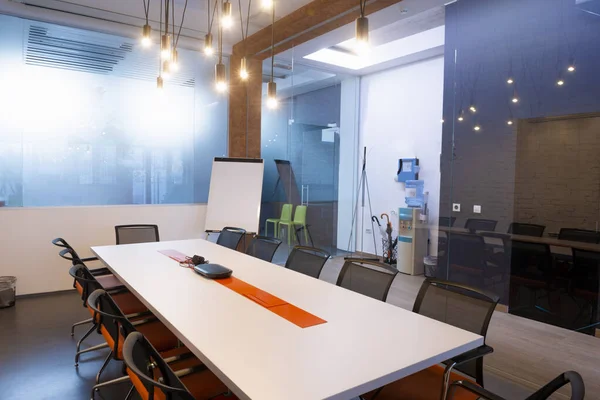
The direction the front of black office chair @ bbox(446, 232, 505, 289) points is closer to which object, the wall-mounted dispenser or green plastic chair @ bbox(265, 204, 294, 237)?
the wall-mounted dispenser

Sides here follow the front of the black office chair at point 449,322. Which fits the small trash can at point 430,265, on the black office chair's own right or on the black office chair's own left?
on the black office chair's own right

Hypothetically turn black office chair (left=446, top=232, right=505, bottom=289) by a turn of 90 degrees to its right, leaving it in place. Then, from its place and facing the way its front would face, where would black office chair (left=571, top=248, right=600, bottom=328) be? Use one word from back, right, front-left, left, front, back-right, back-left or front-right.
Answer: front

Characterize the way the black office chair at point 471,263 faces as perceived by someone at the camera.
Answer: facing away from the viewer and to the right of the viewer

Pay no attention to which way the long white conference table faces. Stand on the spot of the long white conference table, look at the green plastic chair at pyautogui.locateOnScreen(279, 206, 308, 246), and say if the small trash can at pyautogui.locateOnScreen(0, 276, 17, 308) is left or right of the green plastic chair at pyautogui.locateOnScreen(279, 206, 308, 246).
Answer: left

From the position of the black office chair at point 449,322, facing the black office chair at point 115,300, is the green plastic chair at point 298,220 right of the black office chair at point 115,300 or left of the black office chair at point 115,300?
right
